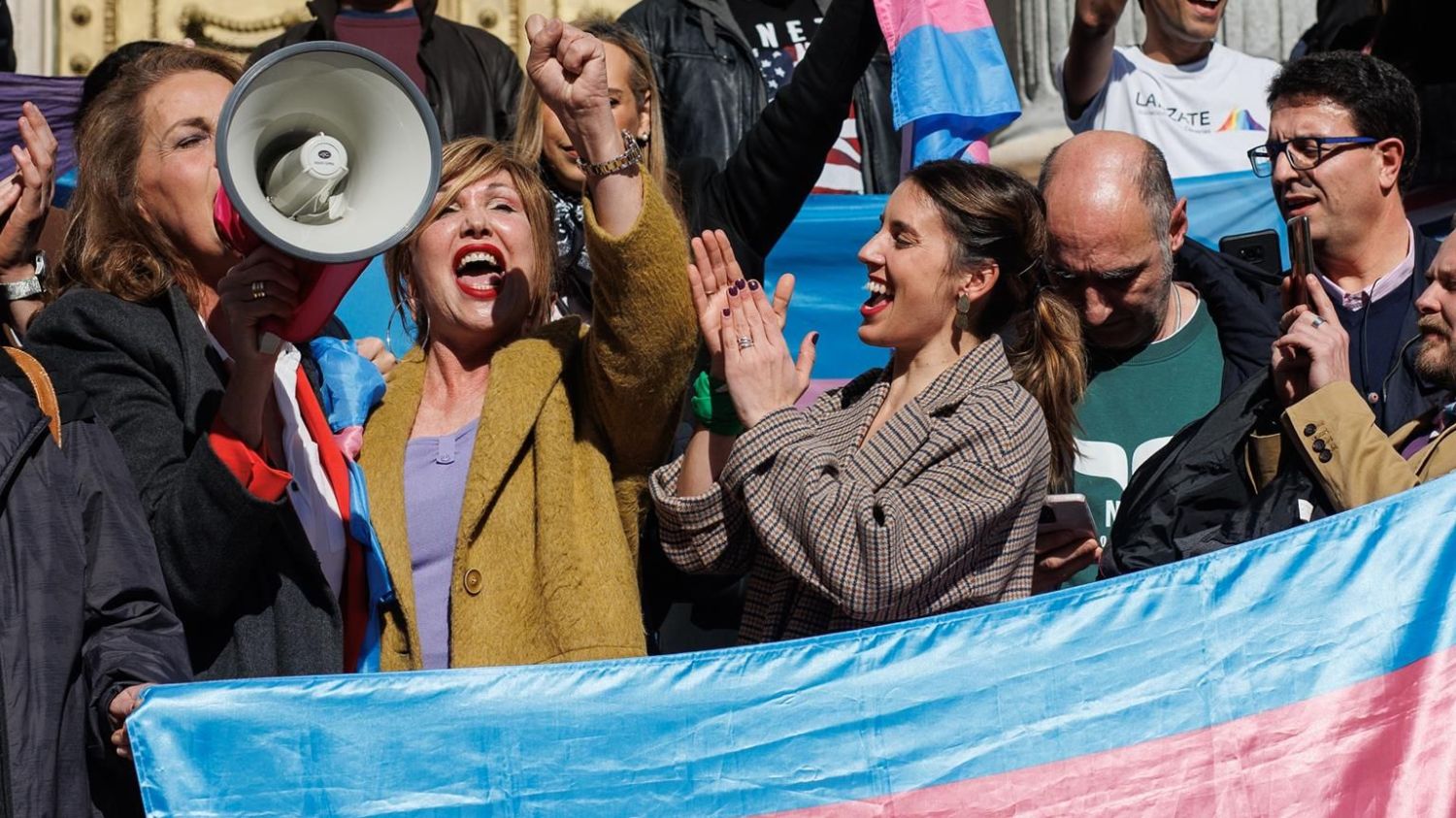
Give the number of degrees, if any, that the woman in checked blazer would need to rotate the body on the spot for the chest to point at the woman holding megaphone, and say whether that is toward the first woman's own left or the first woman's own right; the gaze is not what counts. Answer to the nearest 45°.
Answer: approximately 45° to the first woman's own right

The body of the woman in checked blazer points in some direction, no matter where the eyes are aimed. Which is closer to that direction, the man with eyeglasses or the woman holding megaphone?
the woman holding megaphone

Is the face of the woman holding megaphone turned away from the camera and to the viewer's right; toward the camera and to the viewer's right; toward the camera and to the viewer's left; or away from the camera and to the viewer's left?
toward the camera and to the viewer's right

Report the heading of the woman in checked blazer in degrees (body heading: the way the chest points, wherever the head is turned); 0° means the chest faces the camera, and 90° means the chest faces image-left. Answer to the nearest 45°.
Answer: approximately 45°

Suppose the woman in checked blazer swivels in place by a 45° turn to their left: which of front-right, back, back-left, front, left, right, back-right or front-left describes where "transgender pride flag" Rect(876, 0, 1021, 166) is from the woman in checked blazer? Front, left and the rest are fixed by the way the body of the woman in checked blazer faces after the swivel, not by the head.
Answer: back

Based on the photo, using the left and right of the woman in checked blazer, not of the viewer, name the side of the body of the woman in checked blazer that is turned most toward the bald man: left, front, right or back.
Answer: back

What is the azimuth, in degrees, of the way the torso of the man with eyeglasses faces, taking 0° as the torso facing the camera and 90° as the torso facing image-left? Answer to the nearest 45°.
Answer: approximately 45°

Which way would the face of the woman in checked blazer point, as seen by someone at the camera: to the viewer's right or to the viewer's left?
to the viewer's left

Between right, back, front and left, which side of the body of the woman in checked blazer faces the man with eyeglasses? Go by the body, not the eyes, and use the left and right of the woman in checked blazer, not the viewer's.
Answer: back

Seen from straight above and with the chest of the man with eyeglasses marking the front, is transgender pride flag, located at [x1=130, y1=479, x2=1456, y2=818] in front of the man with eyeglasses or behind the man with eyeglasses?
in front
